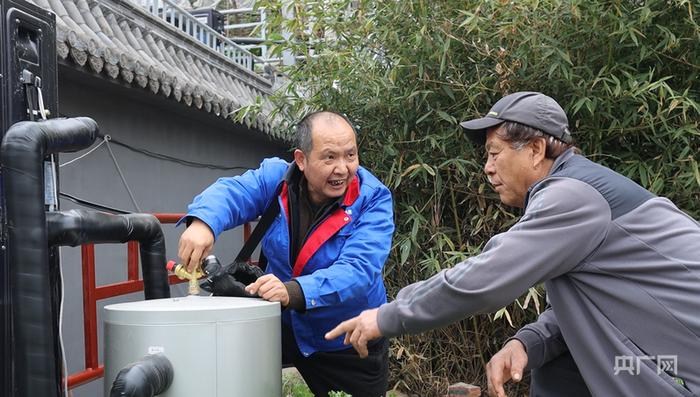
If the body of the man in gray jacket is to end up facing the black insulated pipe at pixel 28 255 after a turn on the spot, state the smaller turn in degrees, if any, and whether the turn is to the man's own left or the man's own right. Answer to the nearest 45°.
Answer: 0° — they already face it

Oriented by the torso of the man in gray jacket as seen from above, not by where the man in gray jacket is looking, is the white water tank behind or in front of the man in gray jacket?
in front

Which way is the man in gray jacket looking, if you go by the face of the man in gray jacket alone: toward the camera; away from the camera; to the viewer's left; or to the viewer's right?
to the viewer's left

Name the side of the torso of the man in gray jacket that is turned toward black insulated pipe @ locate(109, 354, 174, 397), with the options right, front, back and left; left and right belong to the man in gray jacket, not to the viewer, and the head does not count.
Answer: front

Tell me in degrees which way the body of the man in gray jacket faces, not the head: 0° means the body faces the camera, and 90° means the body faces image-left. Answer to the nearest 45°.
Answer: approximately 90°

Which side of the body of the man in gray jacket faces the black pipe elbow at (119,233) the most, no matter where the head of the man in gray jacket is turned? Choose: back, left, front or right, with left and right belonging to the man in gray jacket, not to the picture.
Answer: front
